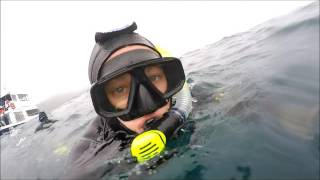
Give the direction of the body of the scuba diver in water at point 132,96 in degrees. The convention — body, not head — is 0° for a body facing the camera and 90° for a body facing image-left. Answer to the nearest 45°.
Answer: approximately 0°

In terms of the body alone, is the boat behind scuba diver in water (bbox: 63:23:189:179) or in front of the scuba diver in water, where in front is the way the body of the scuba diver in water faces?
behind
